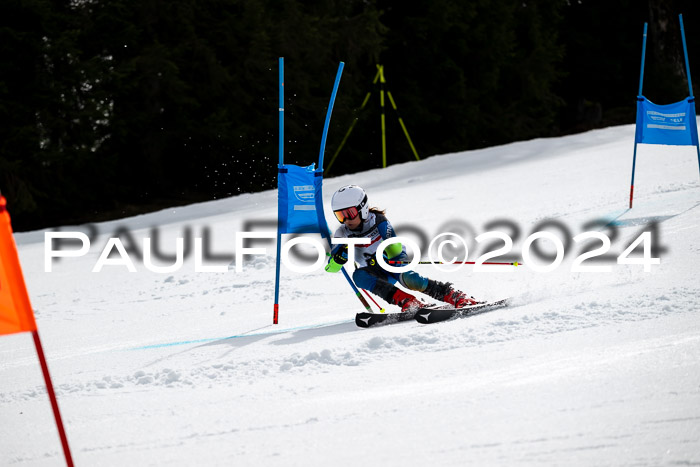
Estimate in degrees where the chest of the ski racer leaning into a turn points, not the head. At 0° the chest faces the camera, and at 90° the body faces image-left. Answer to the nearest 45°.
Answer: approximately 45°

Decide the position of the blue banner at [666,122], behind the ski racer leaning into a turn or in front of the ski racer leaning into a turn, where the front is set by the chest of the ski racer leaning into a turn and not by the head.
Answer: behind

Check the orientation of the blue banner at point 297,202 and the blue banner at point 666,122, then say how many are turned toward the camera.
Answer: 2

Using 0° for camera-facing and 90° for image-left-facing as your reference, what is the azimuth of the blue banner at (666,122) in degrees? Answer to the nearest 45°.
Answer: approximately 0°

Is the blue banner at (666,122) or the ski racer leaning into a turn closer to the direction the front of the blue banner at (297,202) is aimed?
the ski racer leaning into a turn
